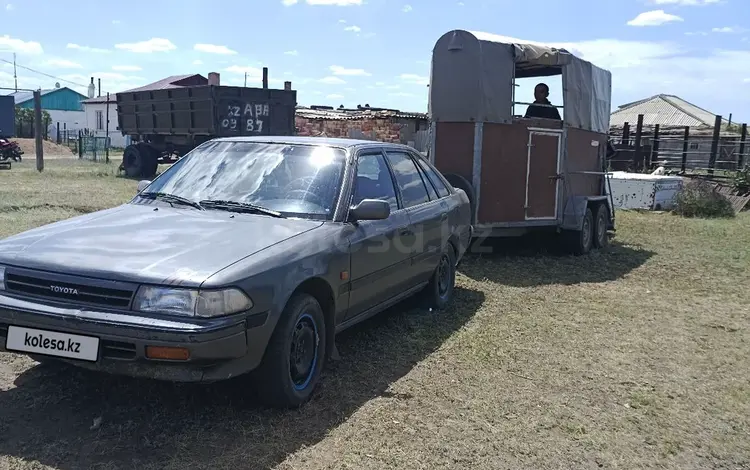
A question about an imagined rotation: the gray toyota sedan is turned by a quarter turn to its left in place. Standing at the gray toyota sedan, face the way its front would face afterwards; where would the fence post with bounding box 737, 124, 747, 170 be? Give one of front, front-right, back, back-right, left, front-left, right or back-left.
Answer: left

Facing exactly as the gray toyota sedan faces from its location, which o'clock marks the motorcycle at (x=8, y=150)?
The motorcycle is roughly at 4 o'clock from the gray toyota sedan.

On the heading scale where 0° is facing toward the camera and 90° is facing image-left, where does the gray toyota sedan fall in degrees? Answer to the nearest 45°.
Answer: approximately 45°

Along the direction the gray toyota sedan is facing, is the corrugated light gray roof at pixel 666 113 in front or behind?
behind

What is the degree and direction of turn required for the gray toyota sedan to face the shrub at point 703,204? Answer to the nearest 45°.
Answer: approximately 180°

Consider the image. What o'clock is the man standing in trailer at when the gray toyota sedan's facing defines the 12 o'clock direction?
The man standing in trailer is roughly at 6 o'clock from the gray toyota sedan.

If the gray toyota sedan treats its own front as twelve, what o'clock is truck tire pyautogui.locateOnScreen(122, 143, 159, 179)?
The truck tire is roughly at 4 o'clock from the gray toyota sedan.

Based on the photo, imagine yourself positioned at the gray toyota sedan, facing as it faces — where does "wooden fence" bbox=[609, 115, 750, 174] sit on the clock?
The wooden fence is roughly at 6 o'clock from the gray toyota sedan.

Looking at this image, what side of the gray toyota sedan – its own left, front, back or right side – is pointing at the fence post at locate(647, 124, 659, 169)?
back

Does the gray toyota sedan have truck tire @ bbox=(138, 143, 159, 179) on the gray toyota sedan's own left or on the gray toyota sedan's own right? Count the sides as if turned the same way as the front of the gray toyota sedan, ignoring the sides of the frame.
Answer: on the gray toyota sedan's own right

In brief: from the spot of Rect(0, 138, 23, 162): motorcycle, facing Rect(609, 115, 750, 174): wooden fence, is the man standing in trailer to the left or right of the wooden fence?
right
